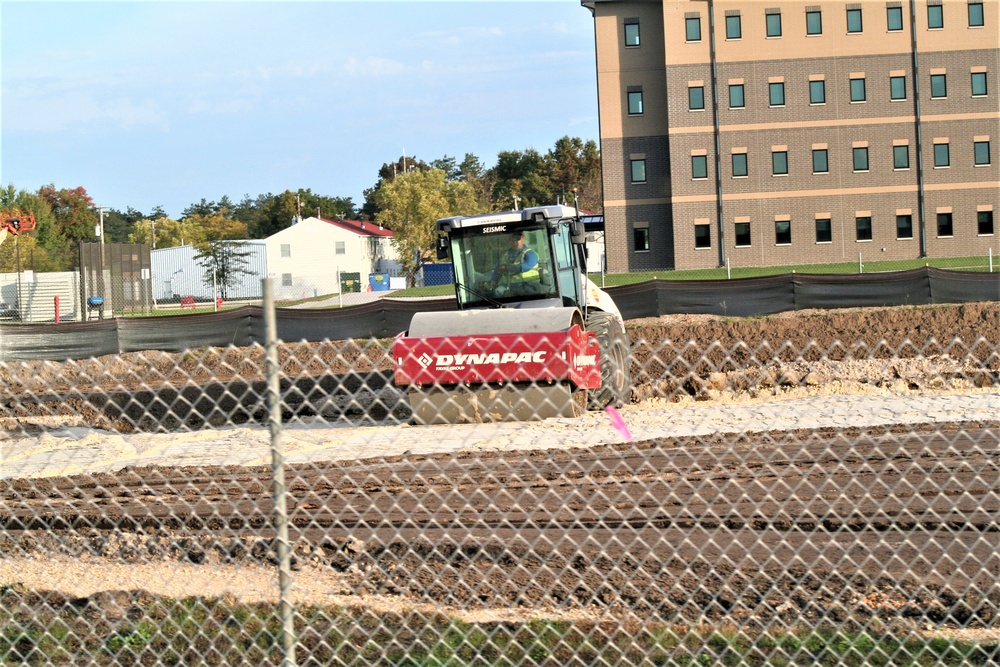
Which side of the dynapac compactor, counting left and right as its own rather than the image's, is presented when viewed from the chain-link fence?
front

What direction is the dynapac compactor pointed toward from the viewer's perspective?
toward the camera
